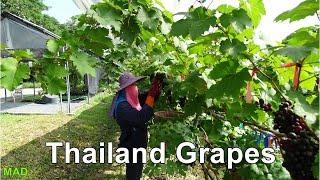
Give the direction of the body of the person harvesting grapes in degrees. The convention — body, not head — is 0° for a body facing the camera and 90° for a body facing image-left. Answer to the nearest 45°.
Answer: approximately 270°

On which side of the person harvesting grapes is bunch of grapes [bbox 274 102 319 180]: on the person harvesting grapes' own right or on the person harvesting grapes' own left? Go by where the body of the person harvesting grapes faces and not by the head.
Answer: on the person harvesting grapes' own right

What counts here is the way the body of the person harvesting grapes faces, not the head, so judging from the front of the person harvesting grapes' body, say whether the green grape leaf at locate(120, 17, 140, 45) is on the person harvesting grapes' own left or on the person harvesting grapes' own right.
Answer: on the person harvesting grapes' own right
